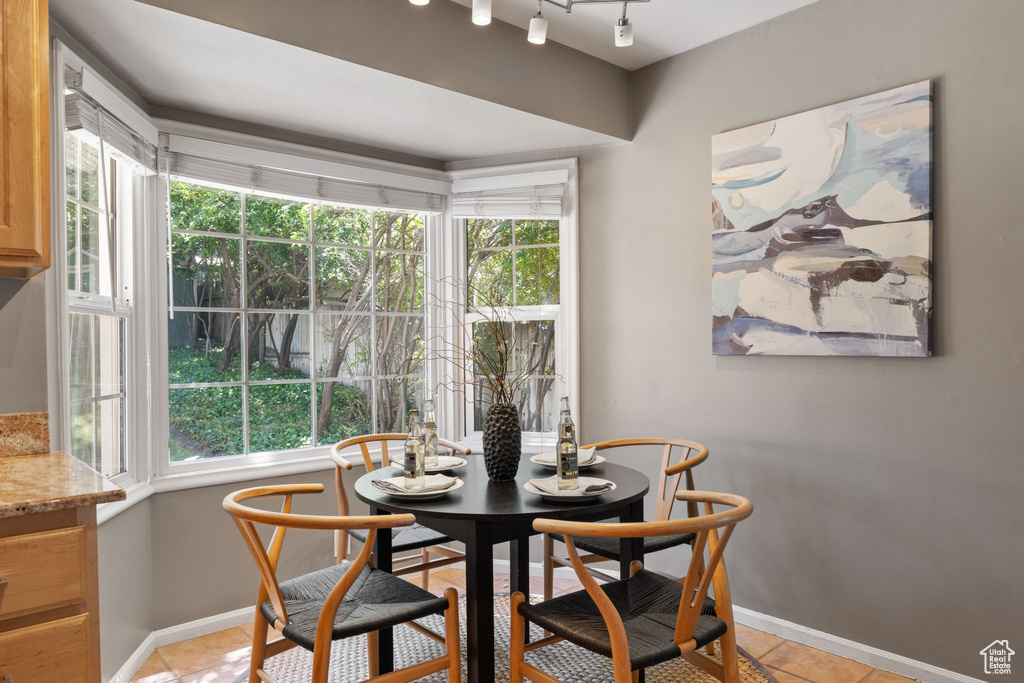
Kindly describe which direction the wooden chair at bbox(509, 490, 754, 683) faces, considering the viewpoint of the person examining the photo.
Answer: facing away from the viewer and to the left of the viewer

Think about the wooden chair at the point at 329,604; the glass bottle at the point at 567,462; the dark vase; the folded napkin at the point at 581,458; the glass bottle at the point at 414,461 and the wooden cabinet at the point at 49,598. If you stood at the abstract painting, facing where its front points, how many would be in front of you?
6

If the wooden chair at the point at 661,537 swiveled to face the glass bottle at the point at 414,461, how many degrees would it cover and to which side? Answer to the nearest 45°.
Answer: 0° — it already faces it

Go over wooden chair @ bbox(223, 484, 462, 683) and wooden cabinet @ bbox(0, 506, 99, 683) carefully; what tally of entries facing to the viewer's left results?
0

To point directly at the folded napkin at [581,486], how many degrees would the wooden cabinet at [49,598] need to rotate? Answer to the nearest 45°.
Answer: approximately 45° to its left

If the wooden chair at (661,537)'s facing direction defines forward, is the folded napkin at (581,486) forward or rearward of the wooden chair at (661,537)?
forward

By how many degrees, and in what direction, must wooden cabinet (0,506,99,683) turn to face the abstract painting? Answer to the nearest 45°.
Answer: approximately 45° to its left

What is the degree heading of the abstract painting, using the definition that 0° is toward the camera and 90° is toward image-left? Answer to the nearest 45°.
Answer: approximately 45°

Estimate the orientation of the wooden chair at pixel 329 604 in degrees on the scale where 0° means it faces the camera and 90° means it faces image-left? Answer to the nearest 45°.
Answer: approximately 225°

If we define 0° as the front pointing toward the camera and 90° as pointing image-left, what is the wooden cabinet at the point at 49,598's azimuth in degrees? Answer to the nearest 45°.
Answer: approximately 315°

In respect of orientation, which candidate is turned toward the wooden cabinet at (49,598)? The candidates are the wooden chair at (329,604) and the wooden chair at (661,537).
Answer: the wooden chair at (661,537)
